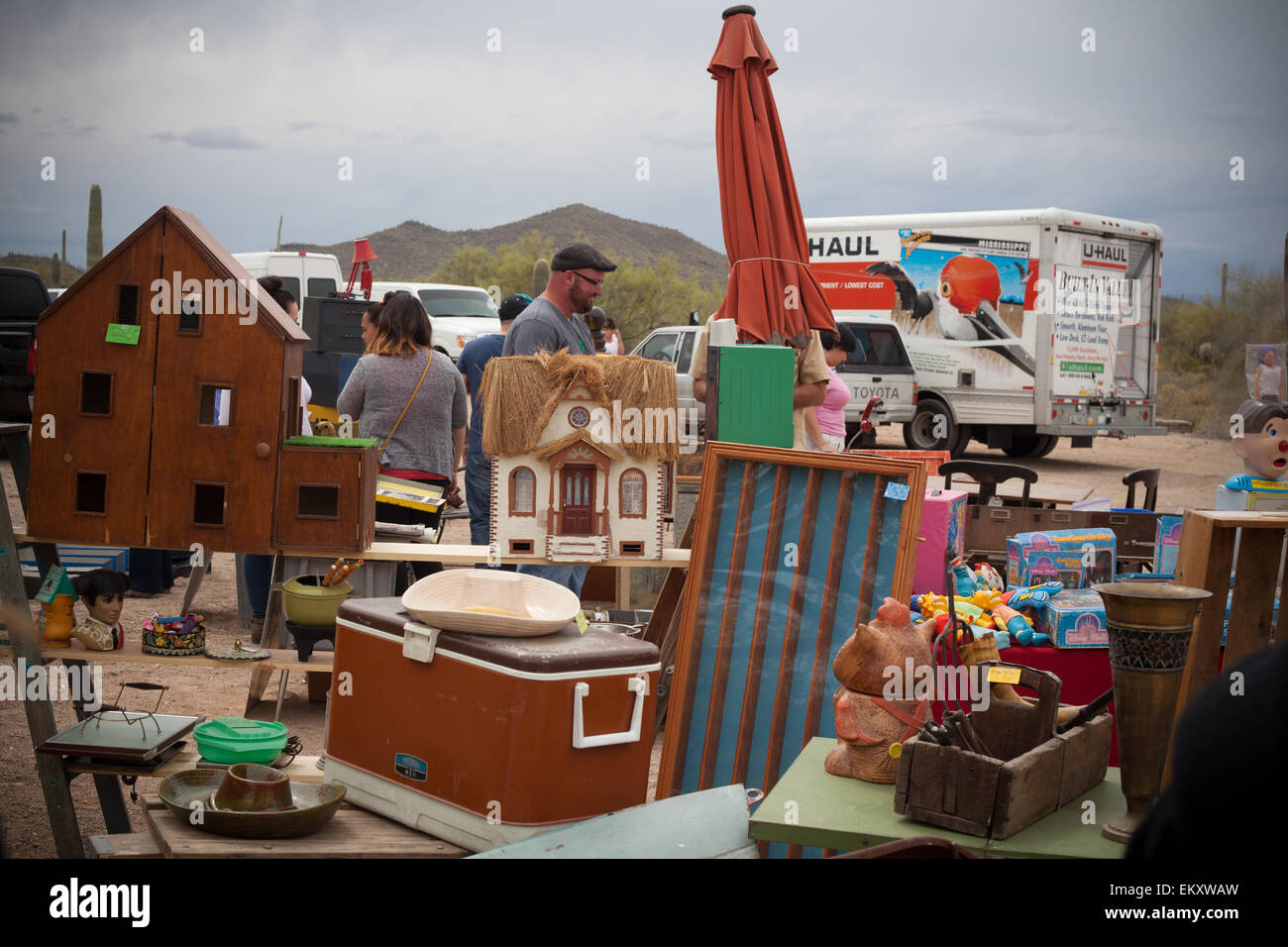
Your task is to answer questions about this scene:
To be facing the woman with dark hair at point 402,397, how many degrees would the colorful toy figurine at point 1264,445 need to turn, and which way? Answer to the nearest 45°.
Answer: approximately 135° to its right

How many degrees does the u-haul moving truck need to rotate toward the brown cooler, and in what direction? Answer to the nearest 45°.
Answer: approximately 135° to its left

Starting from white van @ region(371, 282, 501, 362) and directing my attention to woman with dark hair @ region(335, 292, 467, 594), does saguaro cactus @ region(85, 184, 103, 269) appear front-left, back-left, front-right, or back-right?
back-right

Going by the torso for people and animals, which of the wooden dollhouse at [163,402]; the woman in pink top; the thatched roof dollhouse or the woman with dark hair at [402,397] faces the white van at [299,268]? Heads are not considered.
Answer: the woman with dark hair

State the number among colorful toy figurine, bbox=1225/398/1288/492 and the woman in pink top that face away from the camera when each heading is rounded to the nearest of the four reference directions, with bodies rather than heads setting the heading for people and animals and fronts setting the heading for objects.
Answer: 0

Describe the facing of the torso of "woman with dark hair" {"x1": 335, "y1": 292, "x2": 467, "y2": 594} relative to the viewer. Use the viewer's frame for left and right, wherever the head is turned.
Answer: facing away from the viewer

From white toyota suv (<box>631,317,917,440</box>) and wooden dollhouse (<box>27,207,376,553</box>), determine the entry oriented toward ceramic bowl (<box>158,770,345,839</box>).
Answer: the wooden dollhouse

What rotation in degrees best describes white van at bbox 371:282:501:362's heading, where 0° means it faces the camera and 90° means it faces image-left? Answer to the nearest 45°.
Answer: approximately 315°
